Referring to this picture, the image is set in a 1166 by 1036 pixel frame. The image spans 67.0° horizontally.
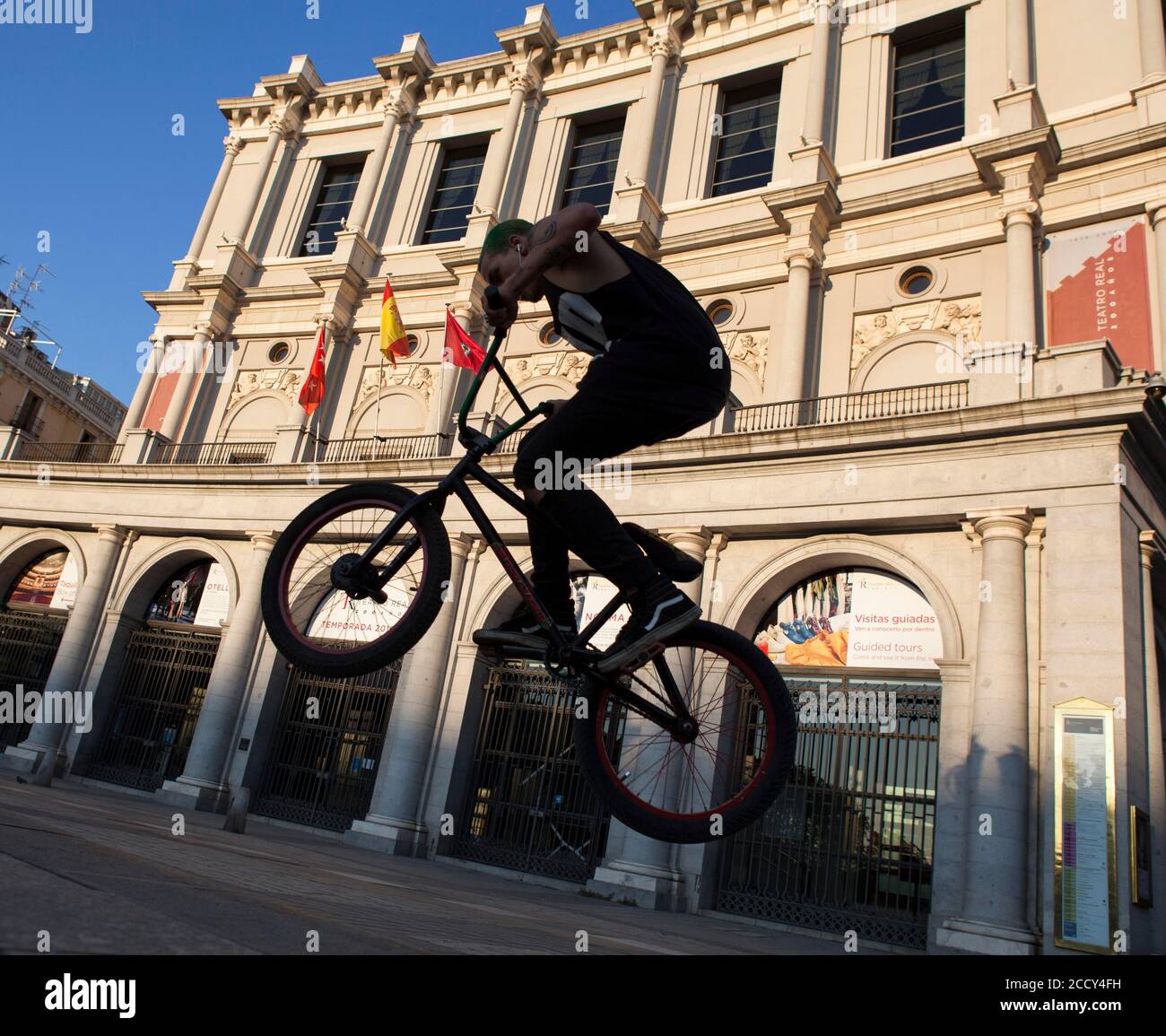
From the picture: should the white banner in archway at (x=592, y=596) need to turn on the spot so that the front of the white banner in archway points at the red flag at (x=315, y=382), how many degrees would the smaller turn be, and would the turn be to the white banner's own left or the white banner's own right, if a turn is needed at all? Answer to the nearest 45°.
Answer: approximately 135° to the white banner's own right

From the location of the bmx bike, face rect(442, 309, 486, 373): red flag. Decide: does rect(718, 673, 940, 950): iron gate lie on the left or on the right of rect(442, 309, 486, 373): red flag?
right

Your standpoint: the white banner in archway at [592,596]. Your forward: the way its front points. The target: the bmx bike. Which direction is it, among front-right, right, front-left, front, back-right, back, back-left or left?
front

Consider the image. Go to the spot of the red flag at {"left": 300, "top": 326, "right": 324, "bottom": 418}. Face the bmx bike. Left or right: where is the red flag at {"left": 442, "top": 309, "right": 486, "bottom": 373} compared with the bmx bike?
left

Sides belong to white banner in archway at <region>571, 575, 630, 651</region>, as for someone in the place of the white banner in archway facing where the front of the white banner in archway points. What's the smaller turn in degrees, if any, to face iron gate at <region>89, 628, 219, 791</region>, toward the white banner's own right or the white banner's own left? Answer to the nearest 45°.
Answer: approximately 135° to the white banner's own right

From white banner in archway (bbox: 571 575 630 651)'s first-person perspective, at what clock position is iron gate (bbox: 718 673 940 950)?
The iron gate is roughly at 10 o'clock from the white banner in archway.
